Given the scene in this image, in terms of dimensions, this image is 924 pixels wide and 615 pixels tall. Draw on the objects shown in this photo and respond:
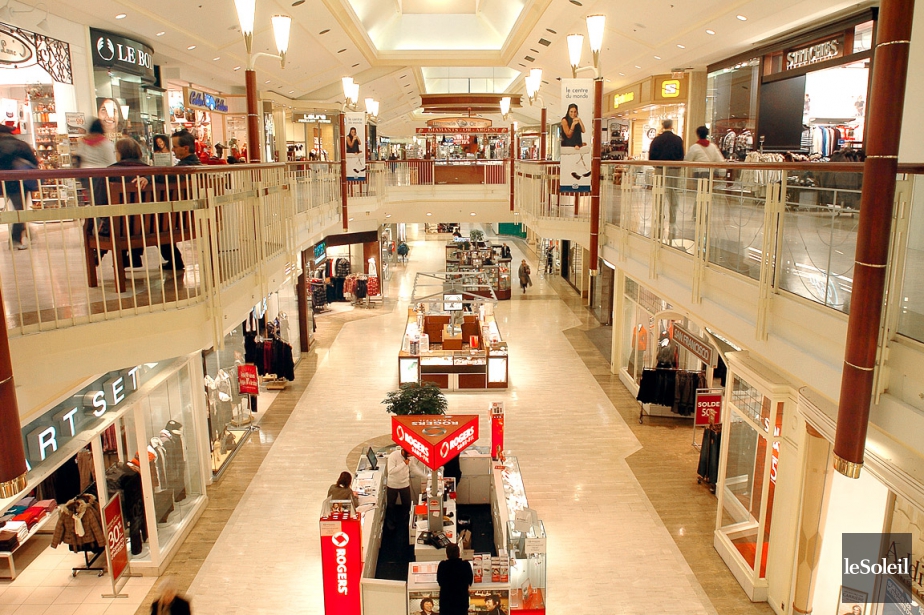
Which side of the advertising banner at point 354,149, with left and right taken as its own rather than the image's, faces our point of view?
front

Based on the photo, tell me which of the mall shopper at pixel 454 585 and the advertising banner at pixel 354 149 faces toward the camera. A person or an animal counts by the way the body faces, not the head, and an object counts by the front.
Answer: the advertising banner

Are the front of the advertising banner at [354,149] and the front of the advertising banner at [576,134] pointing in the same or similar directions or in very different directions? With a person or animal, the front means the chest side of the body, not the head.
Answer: same or similar directions

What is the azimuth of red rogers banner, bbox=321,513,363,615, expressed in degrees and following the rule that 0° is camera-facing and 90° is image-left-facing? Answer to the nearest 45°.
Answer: approximately 0°

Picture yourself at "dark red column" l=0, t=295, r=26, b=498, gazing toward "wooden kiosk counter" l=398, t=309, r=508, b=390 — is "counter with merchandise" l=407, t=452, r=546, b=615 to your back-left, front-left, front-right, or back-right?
front-right

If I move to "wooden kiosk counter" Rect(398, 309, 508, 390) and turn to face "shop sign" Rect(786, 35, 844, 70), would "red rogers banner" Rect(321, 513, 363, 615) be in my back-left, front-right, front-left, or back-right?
front-right

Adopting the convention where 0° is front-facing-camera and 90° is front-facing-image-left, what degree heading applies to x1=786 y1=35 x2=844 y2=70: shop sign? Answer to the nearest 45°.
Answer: approximately 45°

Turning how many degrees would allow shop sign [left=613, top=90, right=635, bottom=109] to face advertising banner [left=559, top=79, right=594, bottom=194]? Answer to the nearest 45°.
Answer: approximately 45° to its left

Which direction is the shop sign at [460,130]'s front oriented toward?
toward the camera

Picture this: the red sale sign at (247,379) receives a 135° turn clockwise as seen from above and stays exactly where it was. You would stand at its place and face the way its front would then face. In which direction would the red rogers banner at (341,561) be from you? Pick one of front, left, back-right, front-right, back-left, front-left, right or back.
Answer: back-left

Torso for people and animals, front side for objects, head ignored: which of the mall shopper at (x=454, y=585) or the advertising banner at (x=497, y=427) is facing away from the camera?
the mall shopper

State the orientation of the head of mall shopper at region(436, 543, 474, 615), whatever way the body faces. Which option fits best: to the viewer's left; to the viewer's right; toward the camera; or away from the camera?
away from the camera

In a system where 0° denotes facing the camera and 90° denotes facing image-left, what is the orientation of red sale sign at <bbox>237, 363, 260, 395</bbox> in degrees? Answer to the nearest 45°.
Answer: approximately 0°

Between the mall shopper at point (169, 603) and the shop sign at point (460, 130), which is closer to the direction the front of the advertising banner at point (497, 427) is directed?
the mall shopper

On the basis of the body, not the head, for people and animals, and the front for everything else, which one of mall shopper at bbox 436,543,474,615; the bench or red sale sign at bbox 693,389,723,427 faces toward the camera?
the red sale sign

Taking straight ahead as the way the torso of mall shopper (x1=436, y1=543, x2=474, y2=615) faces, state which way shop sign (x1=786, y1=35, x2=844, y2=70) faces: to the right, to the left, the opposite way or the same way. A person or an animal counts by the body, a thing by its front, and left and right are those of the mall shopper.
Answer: to the left

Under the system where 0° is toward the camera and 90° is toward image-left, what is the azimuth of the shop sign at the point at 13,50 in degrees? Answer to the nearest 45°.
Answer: approximately 315°

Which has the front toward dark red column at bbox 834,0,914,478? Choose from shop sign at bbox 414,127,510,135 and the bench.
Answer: the shop sign

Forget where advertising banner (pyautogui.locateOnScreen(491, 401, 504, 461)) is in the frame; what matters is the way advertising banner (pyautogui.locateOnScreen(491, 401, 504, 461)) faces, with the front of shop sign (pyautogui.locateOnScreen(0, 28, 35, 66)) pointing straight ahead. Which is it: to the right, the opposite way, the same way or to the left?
to the right

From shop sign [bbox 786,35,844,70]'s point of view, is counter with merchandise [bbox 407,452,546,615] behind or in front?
in front

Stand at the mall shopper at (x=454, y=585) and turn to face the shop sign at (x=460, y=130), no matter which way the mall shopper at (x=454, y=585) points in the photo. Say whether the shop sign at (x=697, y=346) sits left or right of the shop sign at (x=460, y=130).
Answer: right

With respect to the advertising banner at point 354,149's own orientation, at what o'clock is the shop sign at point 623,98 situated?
The shop sign is roughly at 8 o'clock from the advertising banner.
